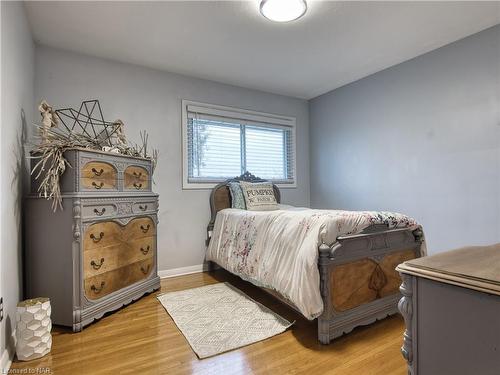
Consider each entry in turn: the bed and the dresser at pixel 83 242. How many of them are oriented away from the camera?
0

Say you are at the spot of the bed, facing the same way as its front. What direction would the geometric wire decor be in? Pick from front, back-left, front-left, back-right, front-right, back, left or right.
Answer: back-right

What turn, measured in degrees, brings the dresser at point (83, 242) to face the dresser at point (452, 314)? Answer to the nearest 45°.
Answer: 0° — it already faces it

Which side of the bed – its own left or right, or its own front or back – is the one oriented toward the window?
back

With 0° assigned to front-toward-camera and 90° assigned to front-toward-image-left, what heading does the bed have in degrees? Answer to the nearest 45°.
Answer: approximately 315°

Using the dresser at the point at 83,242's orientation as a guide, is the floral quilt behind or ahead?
ahead

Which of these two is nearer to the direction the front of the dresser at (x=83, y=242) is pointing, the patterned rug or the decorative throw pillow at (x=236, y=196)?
the patterned rug

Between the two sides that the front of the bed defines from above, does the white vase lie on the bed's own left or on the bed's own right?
on the bed's own right

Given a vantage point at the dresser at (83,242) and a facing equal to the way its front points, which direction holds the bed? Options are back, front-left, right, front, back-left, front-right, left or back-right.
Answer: front

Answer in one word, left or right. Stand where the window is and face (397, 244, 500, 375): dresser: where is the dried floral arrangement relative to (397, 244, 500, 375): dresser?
right

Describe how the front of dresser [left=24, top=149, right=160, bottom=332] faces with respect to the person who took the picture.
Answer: facing the viewer and to the right of the viewer

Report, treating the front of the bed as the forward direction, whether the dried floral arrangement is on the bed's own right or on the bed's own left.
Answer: on the bed's own right
